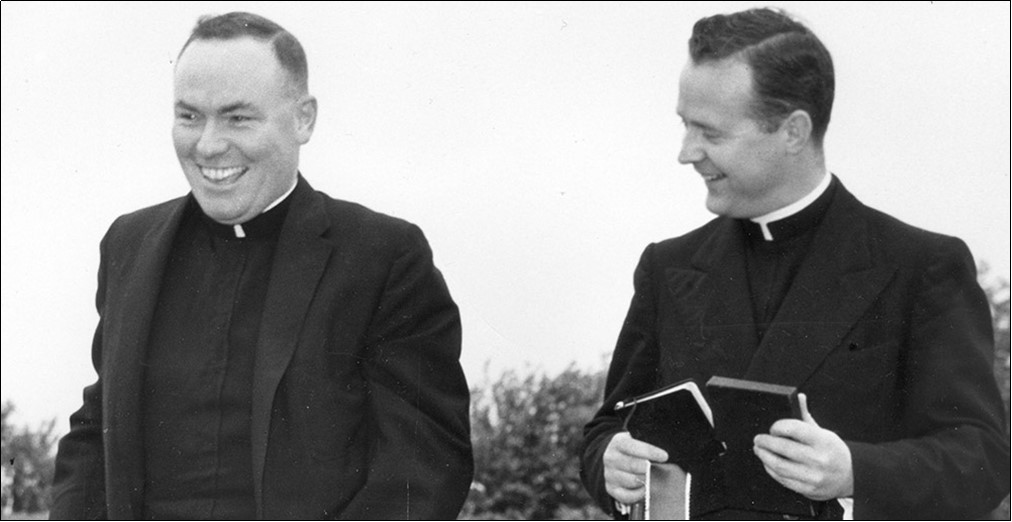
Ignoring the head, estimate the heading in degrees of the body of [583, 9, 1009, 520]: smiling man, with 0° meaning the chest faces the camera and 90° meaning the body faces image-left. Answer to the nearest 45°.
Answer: approximately 45°

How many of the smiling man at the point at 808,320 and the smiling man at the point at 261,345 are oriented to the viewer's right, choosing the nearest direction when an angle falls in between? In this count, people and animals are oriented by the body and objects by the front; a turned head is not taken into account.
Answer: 0

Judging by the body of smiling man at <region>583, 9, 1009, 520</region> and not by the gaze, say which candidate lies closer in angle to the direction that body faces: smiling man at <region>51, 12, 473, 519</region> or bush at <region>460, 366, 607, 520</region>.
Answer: the smiling man

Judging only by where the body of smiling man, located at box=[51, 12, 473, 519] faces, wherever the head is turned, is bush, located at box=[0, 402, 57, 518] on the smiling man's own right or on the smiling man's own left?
on the smiling man's own right

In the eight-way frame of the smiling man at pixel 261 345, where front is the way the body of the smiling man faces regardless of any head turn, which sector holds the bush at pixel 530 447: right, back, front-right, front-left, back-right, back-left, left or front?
back

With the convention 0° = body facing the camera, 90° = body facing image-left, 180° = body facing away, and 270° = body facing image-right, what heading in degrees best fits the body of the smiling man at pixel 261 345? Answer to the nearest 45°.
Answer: approximately 45°

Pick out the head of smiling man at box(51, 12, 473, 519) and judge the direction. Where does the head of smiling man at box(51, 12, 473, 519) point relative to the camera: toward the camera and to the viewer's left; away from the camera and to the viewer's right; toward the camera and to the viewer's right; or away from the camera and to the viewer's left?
toward the camera and to the viewer's left

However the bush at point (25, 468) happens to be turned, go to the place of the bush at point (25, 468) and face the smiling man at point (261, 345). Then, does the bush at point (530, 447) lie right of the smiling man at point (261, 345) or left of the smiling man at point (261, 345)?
left

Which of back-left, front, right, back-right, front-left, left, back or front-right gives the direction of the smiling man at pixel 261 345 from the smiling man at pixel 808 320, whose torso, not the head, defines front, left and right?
front-right

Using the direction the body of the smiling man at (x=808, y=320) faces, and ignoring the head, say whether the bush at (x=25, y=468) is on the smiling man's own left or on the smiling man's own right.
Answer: on the smiling man's own right
